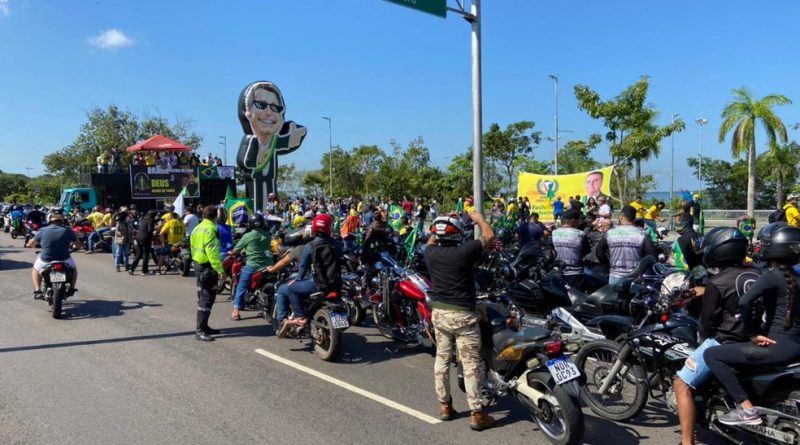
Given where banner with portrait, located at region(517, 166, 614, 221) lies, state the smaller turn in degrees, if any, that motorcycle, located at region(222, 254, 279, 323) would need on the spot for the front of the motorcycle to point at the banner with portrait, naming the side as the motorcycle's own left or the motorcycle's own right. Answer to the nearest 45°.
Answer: approximately 90° to the motorcycle's own right

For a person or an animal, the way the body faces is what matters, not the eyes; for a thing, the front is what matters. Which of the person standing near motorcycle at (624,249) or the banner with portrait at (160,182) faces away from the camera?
the person standing near motorcycle

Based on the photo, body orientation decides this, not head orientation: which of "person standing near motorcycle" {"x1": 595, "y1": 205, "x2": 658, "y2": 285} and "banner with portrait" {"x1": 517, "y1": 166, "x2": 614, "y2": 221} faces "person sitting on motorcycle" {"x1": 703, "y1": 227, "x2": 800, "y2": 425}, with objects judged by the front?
the banner with portrait

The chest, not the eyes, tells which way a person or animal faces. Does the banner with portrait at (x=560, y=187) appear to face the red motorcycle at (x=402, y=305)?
yes

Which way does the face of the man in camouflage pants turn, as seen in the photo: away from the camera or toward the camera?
away from the camera

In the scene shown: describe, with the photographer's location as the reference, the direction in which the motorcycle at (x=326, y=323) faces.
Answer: facing away from the viewer and to the left of the viewer

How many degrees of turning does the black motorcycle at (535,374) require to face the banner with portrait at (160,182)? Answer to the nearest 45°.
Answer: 0° — it already faces it

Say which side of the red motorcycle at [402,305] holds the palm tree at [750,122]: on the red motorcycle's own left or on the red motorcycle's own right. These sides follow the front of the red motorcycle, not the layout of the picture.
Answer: on the red motorcycle's own right

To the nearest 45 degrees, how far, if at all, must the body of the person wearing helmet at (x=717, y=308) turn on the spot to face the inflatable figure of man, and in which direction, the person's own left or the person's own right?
0° — they already face it

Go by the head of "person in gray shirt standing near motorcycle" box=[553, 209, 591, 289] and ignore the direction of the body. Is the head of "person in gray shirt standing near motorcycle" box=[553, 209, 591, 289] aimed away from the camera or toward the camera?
away from the camera

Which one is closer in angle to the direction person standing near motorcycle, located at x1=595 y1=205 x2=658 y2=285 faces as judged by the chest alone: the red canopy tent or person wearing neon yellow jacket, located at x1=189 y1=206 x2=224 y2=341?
the red canopy tent
